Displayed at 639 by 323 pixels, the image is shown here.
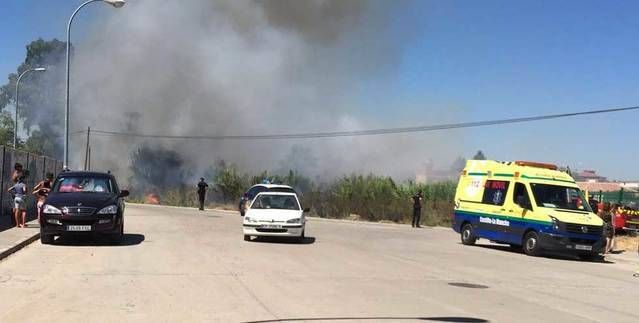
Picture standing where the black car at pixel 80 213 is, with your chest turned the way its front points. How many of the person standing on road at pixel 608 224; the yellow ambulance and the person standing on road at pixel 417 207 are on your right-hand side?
0

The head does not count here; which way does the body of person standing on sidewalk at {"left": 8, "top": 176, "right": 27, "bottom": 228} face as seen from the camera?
away from the camera

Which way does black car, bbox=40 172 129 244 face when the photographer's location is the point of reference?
facing the viewer

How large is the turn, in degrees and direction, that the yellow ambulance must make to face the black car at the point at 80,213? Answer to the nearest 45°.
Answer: approximately 90° to its right

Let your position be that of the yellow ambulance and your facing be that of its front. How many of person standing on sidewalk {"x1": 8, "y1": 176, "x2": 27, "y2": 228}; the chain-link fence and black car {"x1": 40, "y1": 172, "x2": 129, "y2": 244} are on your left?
0

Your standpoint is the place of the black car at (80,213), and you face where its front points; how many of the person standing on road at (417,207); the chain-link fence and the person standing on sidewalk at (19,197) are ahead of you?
0

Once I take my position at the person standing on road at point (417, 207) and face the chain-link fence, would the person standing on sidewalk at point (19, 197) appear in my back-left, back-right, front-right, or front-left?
front-left

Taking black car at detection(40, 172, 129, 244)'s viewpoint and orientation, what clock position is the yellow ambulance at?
The yellow ambulance is roughly at 9 o'clock from the black car.

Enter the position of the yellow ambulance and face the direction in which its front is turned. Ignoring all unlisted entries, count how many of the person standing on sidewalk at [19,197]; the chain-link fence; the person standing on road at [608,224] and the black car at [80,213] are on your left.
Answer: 1

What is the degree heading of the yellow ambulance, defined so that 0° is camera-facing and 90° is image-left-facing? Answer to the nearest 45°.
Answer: approximately 315°

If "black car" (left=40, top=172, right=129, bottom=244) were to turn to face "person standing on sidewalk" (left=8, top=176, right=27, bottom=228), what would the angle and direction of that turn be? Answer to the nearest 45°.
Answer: approximately 135° to its right

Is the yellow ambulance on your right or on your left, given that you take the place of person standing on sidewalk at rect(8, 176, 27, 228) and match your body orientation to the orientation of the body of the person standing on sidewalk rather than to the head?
on your right
